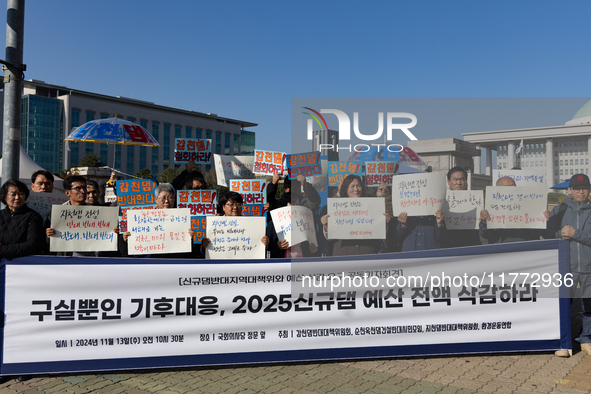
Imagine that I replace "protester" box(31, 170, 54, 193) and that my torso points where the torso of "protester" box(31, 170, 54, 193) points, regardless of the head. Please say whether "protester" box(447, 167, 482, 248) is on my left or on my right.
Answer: on my left

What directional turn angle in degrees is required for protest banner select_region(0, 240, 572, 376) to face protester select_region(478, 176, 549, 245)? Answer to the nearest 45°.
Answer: approximately 90° to its left

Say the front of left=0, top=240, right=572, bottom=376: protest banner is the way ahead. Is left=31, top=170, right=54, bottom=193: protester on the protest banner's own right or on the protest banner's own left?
on the protest banner's own right

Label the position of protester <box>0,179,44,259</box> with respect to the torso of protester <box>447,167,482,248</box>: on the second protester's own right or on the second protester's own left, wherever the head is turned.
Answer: on the second protester's own right

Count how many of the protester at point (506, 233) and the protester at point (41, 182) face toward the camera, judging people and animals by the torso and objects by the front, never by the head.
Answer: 2

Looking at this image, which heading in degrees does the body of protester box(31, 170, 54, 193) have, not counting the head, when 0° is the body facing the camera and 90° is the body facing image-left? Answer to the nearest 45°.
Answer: approximately 0°

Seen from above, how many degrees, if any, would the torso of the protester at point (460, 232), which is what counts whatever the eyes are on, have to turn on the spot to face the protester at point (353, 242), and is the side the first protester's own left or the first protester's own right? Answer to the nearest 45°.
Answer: approximately 45° to the first protester's own right

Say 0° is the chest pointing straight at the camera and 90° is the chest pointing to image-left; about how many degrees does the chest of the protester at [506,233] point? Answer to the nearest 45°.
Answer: approximately 0°

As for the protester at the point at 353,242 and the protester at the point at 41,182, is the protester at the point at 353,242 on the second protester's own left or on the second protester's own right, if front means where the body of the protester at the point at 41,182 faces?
on the second protester's own left
